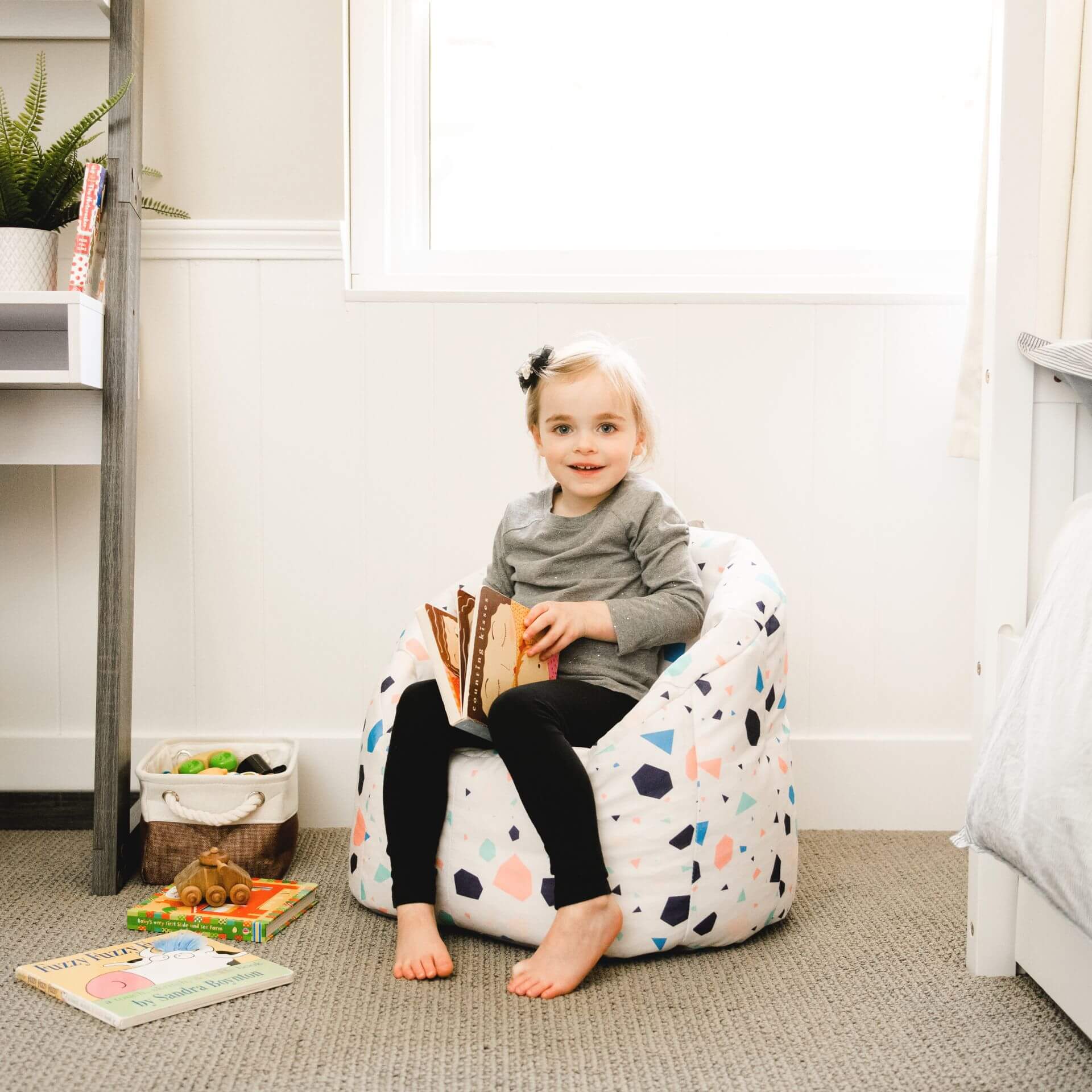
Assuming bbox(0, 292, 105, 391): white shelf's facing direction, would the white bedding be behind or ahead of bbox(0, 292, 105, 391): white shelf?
ahead

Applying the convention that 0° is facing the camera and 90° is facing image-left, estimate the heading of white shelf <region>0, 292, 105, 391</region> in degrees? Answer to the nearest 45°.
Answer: approximately 0°

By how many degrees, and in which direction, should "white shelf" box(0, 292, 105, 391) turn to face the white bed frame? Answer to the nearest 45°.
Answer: approximately 45° to its left

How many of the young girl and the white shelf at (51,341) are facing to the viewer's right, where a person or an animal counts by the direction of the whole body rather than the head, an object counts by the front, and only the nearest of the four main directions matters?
0
